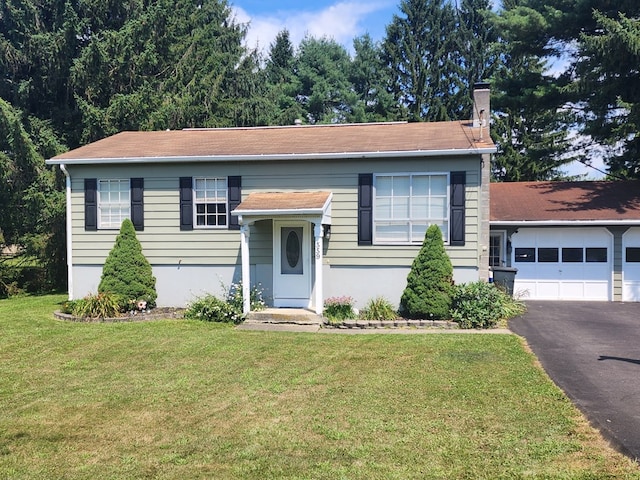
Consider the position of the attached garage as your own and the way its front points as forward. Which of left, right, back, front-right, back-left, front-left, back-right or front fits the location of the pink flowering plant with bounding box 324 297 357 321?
front-right

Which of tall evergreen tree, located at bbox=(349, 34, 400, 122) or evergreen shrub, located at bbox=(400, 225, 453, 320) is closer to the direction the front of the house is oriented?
the evergreen shrub

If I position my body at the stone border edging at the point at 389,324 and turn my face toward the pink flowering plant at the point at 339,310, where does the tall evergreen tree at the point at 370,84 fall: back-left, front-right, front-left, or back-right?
front-right

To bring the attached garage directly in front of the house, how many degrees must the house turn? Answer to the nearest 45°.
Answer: approximately 90° to its left

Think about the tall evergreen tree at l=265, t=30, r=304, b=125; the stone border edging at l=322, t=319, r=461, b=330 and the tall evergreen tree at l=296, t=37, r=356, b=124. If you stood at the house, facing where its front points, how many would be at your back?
2

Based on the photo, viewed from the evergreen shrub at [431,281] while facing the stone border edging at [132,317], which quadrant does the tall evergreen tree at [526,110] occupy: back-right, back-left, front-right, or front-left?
back-right

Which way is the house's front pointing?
toward the camera

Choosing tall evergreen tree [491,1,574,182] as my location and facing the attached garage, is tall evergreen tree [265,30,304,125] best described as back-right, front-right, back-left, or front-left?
back-right

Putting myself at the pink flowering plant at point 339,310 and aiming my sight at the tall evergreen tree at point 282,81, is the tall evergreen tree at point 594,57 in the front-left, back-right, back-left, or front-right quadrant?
front-right

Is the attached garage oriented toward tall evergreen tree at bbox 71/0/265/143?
no

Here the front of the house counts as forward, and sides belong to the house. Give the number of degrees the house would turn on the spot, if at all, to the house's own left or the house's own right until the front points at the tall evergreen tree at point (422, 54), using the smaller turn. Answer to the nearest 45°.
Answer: approximately 135° to the house's own left

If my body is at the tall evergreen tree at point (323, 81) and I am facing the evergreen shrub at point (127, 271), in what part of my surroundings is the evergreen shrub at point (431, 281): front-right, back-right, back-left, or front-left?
front-left

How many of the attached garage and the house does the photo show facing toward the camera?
2

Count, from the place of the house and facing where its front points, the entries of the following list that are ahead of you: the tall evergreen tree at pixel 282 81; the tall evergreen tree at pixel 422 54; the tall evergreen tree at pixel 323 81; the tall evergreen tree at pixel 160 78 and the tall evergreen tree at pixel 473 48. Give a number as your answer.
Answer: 0

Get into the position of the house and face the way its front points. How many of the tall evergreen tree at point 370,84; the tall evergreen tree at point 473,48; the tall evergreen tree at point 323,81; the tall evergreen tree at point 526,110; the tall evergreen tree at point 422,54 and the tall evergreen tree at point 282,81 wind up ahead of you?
0
